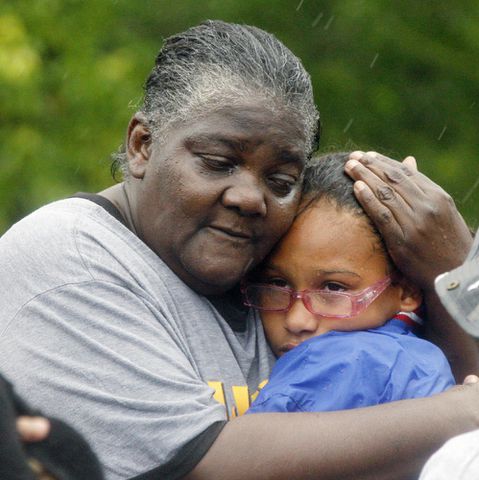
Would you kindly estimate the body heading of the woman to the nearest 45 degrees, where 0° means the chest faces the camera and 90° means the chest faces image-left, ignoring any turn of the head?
approximately 315°

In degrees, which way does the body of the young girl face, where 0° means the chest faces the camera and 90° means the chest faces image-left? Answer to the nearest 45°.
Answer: approximately 45°
